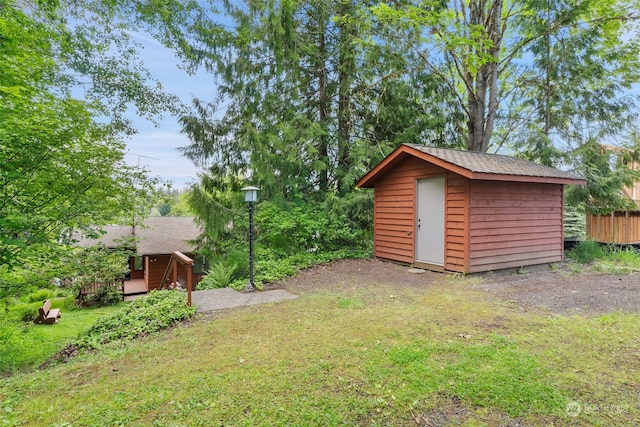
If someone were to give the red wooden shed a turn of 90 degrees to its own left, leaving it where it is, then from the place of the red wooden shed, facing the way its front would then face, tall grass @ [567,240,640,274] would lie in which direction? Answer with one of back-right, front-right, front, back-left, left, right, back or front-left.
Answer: left

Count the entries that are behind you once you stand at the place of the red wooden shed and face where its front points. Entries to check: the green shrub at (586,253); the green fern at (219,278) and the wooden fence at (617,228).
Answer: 2

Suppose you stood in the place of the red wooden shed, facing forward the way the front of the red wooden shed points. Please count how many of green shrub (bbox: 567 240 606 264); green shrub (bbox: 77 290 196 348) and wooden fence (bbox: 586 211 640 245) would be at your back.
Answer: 2

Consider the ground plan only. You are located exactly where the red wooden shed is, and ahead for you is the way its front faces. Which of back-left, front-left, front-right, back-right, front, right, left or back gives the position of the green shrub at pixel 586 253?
back

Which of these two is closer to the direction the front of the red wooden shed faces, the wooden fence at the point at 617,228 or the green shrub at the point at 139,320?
the green shrub

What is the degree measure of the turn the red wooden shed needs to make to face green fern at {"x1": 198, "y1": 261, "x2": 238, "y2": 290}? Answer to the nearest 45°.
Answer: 0° — it already faces it

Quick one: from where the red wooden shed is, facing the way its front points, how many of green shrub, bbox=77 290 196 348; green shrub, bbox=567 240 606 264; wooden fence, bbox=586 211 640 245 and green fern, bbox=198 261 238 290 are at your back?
2

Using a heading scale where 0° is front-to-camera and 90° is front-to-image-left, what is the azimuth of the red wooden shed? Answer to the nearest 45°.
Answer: approximately 45°

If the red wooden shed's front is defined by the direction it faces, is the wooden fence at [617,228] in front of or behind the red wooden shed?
behind

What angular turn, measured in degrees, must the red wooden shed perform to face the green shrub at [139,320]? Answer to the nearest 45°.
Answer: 0° — it already faces it
